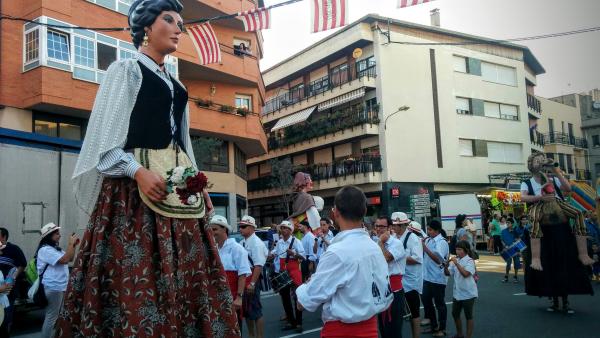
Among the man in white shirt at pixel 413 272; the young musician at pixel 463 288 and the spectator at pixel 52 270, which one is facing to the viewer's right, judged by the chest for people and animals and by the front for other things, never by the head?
the spectator at pixel 52 270

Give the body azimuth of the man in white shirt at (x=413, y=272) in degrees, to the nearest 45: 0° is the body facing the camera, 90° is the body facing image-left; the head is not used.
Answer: approximately 90°

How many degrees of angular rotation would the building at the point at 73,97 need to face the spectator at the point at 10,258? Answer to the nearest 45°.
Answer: approximately 45° to its right

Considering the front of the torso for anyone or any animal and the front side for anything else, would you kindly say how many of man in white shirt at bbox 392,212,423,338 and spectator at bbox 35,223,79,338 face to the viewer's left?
1

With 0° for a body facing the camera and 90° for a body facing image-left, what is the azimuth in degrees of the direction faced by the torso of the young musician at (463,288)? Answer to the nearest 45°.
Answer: approximately 45°

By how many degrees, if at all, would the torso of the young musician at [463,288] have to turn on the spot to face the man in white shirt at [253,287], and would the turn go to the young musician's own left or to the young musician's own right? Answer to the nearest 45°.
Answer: approximately 45° to the young musician's own right

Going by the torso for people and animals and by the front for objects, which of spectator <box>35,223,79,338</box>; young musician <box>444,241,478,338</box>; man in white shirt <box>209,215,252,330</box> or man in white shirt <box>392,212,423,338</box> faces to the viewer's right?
spectator <box>35,223,79,338</box>

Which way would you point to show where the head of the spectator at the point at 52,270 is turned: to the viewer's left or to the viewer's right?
to the viewer's right

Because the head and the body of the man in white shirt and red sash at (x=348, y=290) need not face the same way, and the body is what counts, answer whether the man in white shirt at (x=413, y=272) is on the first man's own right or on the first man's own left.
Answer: on the first man's own right

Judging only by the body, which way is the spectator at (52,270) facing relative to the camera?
to the viewer's right
